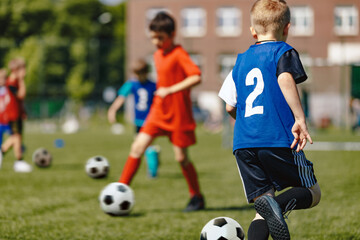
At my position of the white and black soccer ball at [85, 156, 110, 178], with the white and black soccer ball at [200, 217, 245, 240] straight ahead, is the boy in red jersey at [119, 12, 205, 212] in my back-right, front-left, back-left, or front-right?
front-left

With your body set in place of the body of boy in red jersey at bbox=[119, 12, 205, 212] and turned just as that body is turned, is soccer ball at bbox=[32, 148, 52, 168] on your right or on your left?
on your right

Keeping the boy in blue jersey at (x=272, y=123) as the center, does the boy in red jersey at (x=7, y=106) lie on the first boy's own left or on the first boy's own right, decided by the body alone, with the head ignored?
on the first boy's own left

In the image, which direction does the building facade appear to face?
toward the camera

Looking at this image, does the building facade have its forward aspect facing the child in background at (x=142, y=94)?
yes

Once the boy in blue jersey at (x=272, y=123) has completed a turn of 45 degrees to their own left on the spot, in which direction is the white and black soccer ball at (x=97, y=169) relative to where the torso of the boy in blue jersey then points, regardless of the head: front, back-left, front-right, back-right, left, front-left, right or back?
front-left

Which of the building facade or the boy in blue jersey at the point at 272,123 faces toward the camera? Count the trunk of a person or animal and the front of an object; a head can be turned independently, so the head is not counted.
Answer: the building facade

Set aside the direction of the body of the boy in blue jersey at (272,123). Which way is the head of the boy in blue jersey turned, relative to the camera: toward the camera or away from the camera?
away from the camera

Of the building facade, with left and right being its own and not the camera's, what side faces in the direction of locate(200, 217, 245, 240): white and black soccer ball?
front

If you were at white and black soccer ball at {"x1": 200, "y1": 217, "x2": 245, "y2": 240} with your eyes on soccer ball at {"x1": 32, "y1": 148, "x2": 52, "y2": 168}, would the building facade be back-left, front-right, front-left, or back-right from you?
front-right

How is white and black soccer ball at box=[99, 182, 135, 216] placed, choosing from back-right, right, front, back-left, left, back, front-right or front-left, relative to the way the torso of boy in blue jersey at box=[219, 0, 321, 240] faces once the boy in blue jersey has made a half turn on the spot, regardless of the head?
right

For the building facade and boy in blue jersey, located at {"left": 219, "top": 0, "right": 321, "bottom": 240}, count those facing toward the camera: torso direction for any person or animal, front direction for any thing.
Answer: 1

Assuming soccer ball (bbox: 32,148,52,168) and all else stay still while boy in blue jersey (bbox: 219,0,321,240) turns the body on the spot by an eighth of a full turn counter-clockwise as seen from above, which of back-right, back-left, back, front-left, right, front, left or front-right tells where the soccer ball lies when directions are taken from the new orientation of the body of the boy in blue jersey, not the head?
front-left

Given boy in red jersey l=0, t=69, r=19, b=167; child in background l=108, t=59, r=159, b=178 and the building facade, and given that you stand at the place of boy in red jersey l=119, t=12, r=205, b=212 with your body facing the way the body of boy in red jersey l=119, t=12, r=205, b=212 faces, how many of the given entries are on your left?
0

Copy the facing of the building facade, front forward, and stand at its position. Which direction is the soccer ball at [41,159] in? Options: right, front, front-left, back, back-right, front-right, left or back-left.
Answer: front

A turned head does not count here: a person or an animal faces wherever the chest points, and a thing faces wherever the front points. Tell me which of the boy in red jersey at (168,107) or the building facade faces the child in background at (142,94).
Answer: the building facade
